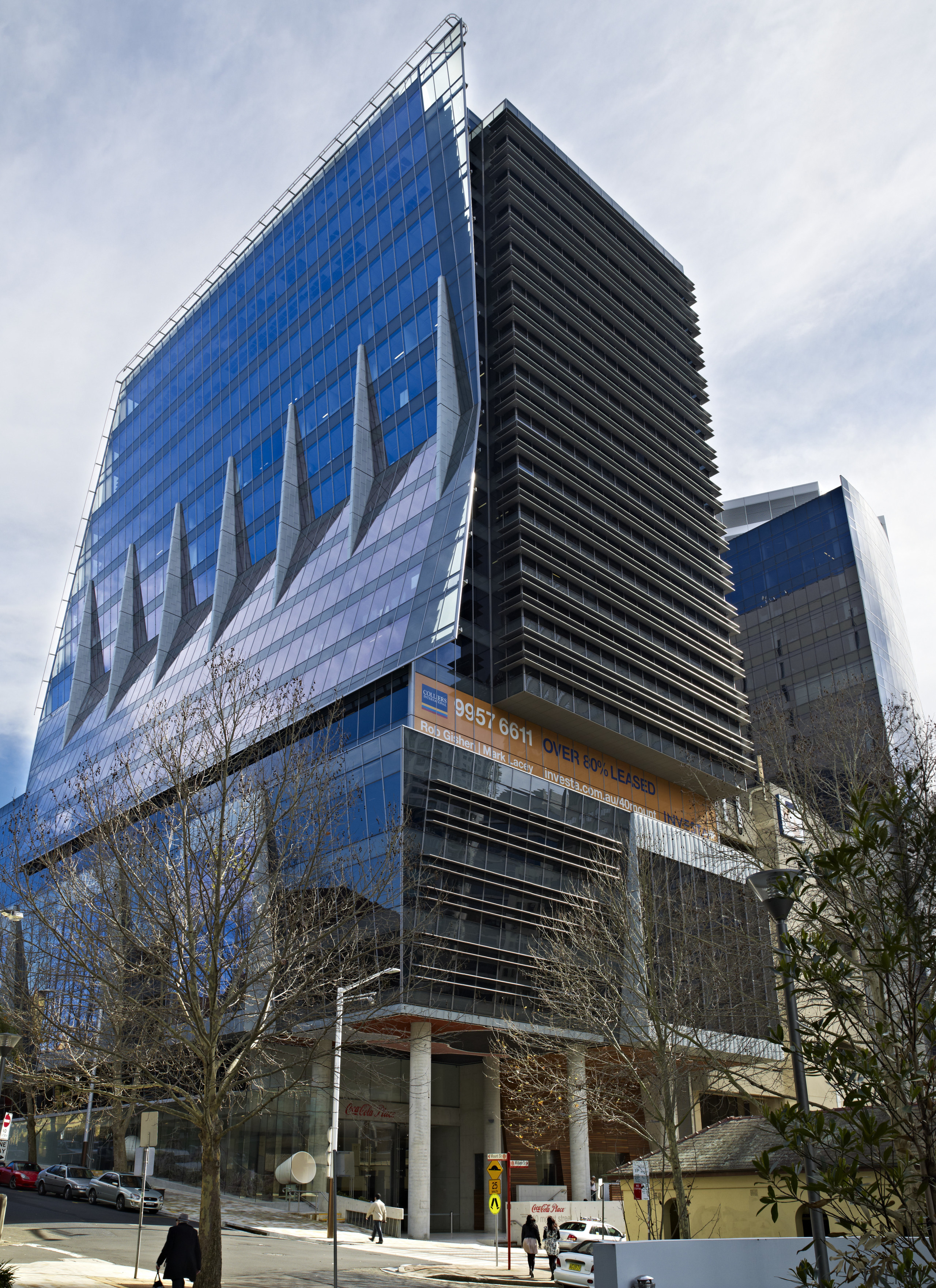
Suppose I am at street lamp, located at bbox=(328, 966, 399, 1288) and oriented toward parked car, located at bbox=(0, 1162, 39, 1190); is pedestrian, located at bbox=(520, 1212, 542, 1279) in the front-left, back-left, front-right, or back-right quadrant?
front-right

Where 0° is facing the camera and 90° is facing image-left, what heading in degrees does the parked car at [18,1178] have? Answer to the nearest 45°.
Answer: approximately 315°

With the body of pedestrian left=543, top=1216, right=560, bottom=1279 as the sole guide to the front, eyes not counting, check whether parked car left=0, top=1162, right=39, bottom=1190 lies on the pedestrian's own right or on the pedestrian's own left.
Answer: on the pedestrian's own left

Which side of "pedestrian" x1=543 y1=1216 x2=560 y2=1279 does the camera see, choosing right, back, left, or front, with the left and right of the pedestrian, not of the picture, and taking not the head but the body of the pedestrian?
back

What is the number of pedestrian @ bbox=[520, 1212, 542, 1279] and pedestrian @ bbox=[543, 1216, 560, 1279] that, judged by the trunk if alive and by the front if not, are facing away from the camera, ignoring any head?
2

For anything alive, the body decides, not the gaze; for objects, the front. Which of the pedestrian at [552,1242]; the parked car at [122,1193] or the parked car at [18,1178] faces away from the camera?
the pedestrian

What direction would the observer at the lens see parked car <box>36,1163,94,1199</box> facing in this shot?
facing the viewer and to the right of the viewer

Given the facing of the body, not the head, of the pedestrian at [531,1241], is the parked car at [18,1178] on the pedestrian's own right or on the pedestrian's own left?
on the pedestrian's own left

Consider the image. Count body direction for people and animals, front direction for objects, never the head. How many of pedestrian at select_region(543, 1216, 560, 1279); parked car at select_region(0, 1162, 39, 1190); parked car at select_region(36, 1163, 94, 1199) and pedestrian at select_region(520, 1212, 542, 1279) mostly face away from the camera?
2

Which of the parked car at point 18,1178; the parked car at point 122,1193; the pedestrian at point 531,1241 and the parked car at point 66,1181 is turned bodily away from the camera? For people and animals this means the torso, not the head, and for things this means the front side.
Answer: the pedestrian

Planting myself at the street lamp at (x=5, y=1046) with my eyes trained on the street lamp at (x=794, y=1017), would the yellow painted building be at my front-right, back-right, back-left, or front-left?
front-left

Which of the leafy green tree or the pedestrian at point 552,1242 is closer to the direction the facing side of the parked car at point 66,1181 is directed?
the pedestrian

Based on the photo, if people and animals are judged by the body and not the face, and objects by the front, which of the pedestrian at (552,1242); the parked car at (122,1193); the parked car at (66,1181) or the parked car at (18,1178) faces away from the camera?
the pedestrian

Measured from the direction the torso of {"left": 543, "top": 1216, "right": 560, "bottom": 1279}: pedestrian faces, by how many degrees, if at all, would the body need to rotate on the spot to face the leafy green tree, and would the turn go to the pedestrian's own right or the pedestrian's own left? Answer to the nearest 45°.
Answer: approximately 180°

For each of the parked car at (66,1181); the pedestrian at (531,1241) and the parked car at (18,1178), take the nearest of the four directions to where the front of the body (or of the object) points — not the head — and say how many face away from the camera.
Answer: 1

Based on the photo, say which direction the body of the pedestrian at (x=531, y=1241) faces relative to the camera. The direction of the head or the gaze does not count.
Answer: away from the camera
